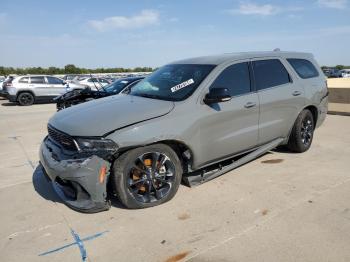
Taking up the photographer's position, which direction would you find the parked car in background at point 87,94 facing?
facing the viewer and to the left of the viewer

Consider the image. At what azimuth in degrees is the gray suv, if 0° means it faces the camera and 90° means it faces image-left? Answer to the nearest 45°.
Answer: approximately 45°

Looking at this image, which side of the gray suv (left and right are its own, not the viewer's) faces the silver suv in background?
right

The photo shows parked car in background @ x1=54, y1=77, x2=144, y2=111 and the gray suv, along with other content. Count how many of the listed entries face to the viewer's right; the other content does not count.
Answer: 0
